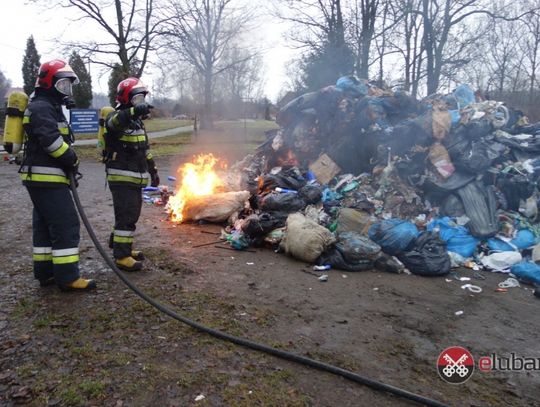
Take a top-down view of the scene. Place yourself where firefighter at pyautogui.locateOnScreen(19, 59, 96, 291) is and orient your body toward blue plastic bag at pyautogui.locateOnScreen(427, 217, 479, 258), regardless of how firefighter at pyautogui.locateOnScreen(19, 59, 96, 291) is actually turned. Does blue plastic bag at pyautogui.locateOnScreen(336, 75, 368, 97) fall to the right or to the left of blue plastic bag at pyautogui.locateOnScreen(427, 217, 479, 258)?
left

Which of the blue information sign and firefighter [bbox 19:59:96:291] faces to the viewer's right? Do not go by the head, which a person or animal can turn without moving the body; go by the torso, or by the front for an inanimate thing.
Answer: the firefighter

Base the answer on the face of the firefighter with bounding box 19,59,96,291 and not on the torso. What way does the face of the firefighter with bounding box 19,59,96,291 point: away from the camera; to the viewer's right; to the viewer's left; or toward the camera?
to the viewer's right

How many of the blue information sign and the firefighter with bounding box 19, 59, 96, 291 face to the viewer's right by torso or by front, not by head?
1

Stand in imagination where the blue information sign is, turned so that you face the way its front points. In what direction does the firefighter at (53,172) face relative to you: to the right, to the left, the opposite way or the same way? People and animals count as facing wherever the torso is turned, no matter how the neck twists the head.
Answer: to the left

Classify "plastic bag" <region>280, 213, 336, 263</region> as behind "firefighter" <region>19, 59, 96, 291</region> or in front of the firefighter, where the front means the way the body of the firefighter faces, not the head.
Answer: in front

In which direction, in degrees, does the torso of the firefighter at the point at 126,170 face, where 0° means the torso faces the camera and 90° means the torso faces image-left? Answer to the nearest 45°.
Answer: approximately 315°

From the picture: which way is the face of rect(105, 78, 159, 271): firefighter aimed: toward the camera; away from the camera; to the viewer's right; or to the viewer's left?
to the viewer's right

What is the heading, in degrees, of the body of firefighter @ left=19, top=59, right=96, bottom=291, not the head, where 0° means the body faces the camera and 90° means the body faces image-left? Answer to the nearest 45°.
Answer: approximately 270°

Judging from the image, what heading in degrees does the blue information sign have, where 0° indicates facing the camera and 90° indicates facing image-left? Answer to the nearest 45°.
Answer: approximately 0°
